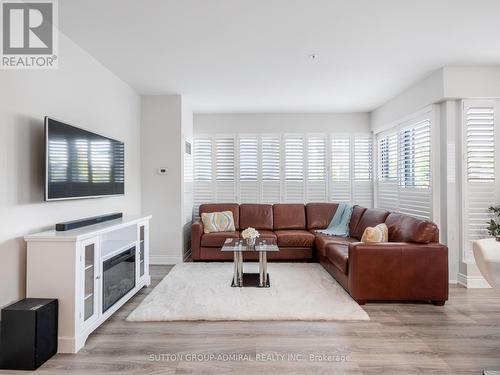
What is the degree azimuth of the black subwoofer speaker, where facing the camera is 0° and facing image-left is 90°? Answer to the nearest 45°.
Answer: approximately 315°

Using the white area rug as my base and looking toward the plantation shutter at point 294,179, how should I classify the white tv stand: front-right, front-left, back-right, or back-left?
back-left

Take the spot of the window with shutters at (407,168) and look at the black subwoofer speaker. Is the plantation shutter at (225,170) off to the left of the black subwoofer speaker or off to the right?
right

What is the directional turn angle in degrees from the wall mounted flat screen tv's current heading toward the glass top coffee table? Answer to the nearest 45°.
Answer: approximately 45° to its left

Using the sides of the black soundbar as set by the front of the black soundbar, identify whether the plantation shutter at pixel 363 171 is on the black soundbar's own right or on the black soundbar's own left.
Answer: on the black soundbar's own left

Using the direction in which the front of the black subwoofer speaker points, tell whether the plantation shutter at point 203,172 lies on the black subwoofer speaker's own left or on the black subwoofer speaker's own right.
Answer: on the black subwoofer speaker's own left
